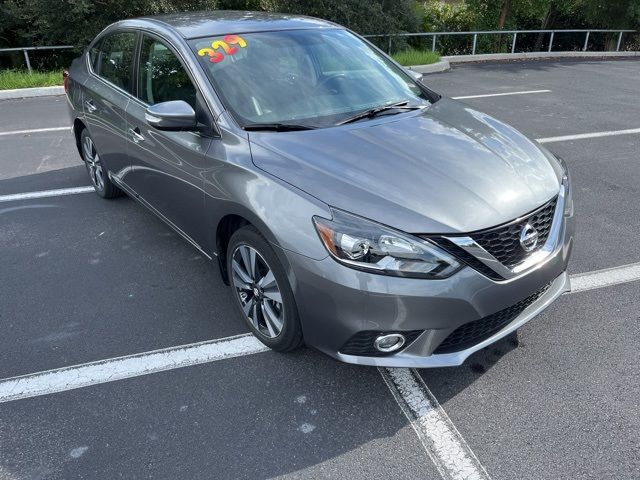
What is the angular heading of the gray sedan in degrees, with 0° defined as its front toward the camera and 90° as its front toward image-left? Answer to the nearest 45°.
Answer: approximately 315°

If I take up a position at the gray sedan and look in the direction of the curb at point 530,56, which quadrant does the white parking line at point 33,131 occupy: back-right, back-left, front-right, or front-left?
front-left

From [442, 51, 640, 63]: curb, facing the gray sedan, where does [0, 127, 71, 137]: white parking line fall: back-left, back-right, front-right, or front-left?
front-right

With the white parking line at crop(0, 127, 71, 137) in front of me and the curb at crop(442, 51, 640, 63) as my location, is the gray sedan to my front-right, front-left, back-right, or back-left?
front-left

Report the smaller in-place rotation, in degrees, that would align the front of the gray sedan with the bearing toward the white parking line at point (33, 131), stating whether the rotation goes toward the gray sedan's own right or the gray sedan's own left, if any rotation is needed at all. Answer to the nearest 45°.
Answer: approximately 180°

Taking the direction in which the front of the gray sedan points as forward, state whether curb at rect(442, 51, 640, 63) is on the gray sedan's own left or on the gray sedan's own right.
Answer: on the gray sedan's own left
